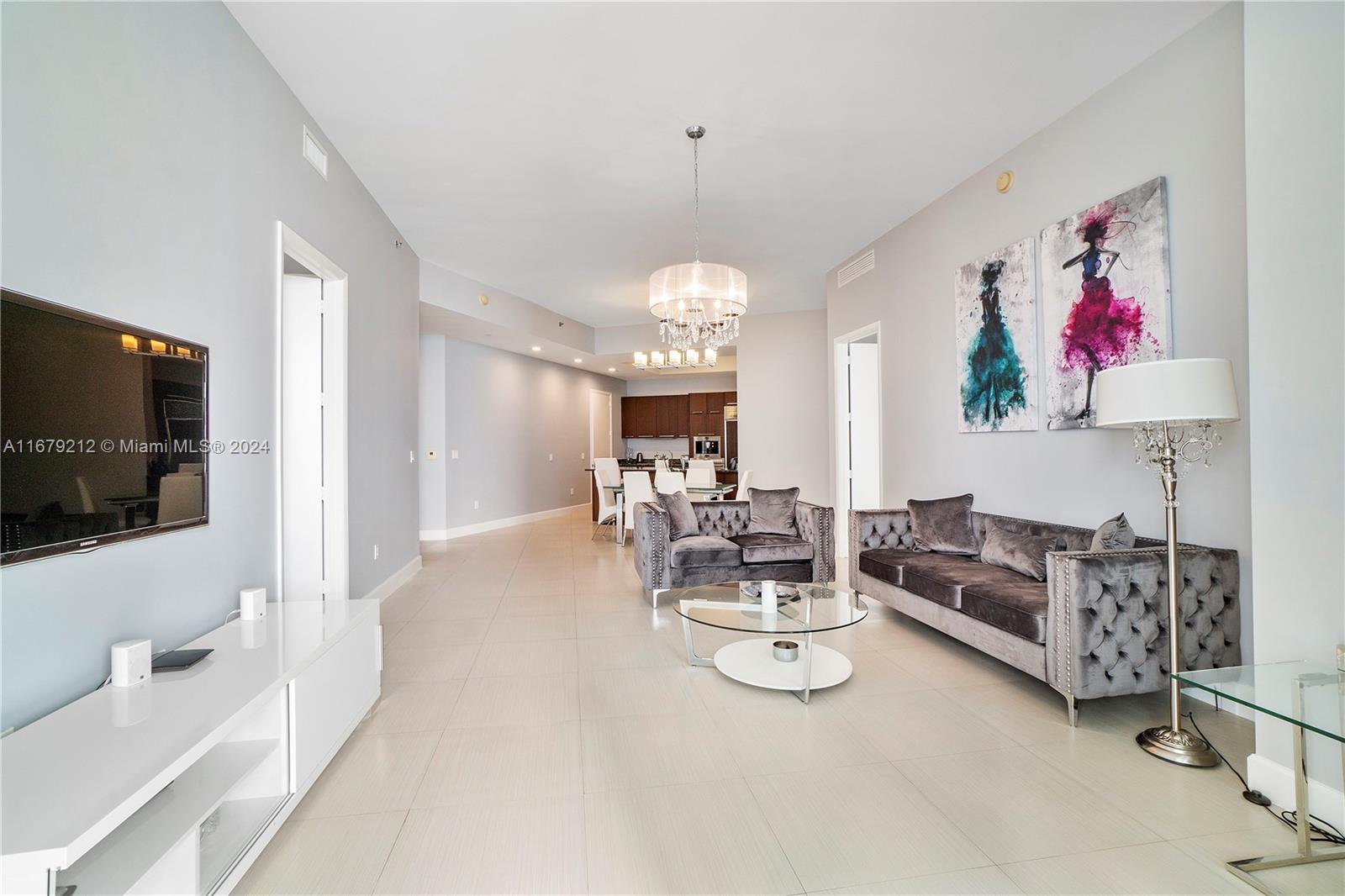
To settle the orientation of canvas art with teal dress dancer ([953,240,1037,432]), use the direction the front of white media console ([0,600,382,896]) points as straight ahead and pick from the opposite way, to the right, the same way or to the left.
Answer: the opposite way

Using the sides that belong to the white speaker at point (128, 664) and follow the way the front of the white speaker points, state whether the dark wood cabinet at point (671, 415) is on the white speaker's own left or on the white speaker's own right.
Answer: on the white speaker's own left

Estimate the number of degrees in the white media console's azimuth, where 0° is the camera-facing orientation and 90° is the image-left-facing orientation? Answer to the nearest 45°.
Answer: approximately 315°

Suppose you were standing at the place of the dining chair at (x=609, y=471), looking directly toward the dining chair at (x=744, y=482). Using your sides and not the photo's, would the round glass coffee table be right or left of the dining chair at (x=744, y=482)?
right

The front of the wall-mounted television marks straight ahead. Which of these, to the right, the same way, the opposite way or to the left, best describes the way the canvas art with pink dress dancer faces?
the opposite way

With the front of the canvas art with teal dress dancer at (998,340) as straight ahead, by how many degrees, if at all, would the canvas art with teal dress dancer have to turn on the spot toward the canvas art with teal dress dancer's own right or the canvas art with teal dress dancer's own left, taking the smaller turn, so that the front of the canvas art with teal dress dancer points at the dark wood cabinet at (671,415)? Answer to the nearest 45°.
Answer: approximately 90° to the canvas art with teal dress dancer's own right

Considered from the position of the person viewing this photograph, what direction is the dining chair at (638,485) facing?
facing away from the viewer

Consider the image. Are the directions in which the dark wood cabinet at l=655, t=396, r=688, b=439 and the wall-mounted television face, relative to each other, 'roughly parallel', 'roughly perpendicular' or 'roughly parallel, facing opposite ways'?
roughly perpendicular

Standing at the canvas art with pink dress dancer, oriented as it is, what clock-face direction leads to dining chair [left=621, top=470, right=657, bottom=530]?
The dining chair is roughly at 2 o'clock from the canvas art with pink dress dancer.

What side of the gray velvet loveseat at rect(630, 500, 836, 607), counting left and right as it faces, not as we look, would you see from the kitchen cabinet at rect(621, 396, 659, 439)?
back

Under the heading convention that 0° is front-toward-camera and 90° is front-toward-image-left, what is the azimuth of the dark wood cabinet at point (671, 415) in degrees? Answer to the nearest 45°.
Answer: approximately 0°

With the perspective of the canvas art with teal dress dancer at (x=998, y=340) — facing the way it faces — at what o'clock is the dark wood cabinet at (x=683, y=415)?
The dark wood cabinet is roughly at 3 o'clock from the canvas art with teal dress dancer.

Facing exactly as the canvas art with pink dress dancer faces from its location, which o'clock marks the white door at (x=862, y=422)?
The white door is roughly at 3 o'clock from the canvas art with pink dress dancer.
